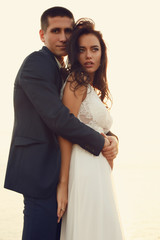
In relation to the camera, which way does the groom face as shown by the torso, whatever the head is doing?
to the viewer's right

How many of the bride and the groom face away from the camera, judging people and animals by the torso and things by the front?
0

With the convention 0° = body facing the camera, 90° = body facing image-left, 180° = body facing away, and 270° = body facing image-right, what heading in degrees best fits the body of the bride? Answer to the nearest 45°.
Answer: approximately 315°
